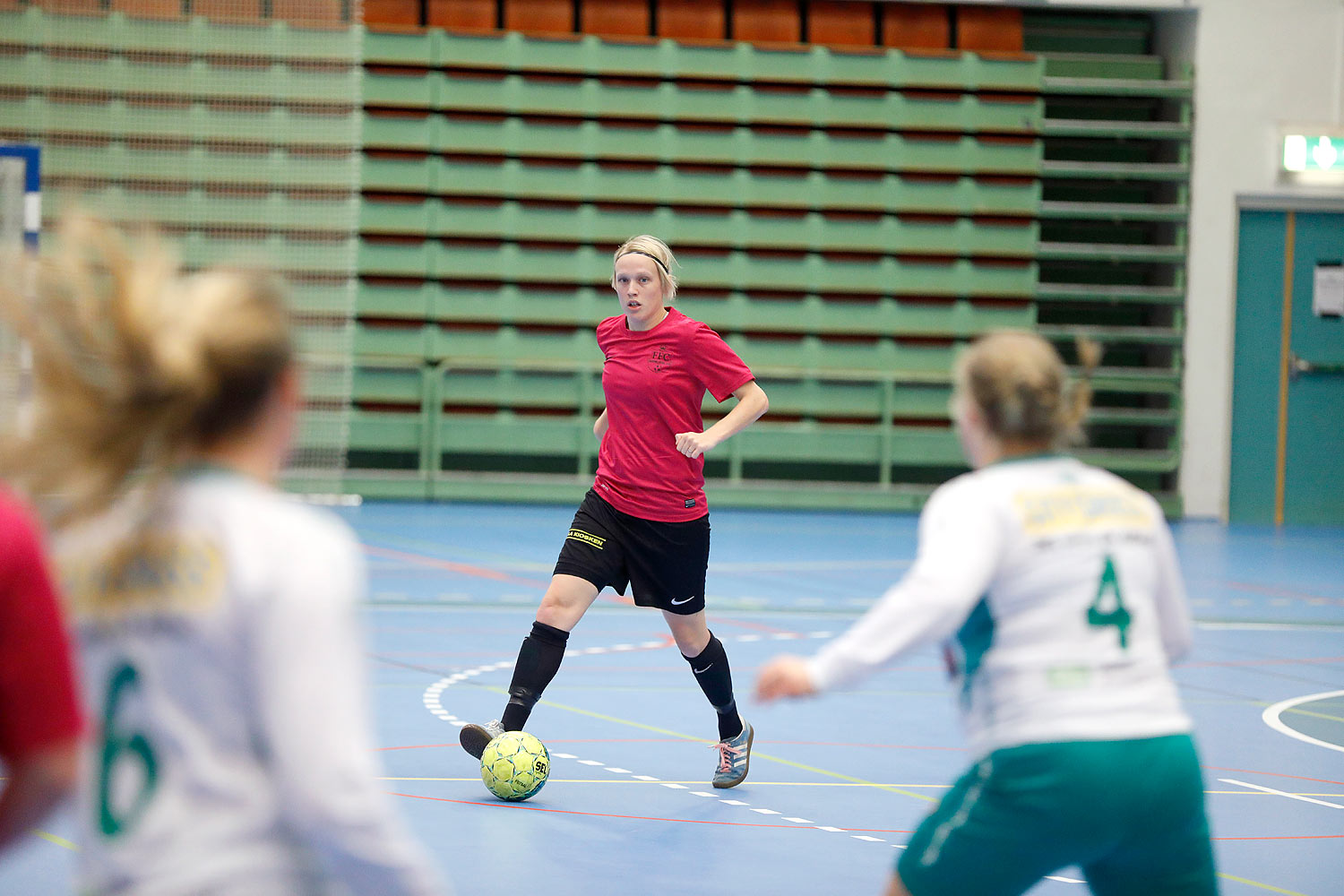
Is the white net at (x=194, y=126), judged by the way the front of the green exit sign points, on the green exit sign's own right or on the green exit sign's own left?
on the green exit sign's own right

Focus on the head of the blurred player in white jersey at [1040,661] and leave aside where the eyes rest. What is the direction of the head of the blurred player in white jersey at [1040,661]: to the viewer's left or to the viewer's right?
to the viewer's left

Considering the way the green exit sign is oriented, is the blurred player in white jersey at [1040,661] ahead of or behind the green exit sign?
ahead

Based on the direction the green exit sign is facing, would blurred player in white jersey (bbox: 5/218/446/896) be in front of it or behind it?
in front

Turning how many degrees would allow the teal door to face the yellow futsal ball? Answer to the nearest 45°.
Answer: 0° — it already faces it

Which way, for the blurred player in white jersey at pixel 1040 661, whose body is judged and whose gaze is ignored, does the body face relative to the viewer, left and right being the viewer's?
facing away from the viewer and to the left of the viewer
